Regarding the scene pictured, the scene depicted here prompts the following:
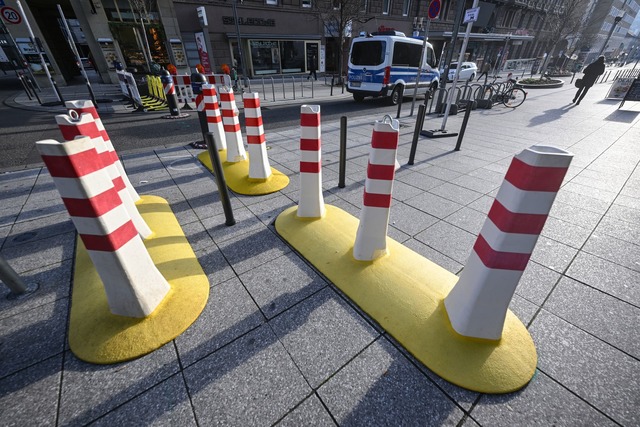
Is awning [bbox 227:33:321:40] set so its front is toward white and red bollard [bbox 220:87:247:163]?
yes

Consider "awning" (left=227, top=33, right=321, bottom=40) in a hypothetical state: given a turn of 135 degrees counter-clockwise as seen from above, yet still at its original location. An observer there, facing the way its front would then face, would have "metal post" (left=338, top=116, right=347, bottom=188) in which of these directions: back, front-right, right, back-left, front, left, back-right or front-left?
back-right

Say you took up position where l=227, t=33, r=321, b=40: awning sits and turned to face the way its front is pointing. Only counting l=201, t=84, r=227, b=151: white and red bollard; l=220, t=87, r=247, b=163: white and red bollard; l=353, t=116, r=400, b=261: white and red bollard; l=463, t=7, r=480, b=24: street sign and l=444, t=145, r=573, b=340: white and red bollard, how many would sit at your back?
0

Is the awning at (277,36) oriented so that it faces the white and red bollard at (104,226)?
yes

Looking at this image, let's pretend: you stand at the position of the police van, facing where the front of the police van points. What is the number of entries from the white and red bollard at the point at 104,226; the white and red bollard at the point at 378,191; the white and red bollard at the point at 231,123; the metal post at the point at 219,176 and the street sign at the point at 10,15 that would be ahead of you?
0

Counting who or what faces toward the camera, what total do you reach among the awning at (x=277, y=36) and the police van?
1

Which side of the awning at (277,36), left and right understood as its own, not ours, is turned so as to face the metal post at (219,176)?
front

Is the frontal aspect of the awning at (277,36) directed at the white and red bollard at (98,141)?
yes

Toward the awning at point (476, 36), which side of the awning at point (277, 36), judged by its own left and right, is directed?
left

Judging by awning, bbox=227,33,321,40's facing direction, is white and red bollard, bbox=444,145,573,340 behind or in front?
in front

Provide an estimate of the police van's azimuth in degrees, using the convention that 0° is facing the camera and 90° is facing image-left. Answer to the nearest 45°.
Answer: approximately 225°

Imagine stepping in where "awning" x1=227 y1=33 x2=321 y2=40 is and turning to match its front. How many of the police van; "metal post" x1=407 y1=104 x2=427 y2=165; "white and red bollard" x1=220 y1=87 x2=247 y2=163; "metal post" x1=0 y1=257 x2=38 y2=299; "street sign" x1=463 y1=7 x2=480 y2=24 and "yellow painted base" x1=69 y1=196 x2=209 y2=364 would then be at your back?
0

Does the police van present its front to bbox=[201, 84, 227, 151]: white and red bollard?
no

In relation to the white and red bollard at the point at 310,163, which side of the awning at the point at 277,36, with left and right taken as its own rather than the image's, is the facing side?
front

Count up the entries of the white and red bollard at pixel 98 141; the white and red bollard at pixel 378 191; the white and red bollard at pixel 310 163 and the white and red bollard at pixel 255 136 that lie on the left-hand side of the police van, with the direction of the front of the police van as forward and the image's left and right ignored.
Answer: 0

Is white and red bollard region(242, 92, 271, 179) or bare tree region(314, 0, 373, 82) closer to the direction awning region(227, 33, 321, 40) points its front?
the white and red bollard

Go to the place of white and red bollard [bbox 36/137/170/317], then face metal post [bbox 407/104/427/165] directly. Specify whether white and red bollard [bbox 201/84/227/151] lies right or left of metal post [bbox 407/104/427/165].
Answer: left

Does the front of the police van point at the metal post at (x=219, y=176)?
no

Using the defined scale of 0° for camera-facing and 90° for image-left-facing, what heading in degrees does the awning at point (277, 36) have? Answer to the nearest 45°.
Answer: approximately 0°

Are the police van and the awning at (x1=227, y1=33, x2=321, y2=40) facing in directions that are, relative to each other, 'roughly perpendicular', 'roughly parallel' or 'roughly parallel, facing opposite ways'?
roughly perpendicular

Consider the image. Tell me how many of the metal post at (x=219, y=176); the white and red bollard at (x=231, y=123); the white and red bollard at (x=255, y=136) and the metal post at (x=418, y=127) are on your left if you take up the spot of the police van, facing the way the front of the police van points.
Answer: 0

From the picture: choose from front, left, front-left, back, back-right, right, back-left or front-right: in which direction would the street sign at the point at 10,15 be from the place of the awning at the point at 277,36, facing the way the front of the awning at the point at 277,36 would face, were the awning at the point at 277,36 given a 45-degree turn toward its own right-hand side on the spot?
front
